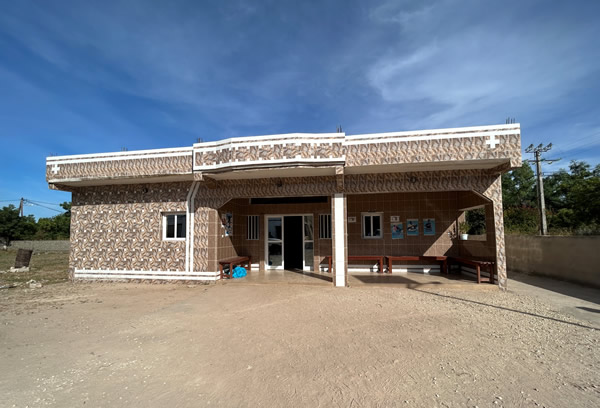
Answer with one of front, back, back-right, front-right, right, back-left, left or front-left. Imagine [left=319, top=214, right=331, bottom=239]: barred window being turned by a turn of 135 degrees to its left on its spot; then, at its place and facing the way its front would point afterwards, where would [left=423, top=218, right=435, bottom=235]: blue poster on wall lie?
front-right

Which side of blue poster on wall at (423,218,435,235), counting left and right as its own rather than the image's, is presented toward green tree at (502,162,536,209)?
back

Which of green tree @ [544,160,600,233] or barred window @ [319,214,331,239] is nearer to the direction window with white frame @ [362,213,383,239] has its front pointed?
the barred window

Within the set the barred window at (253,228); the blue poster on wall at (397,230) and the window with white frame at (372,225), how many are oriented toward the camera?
3

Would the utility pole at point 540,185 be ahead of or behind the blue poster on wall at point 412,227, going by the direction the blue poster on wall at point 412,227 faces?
behind

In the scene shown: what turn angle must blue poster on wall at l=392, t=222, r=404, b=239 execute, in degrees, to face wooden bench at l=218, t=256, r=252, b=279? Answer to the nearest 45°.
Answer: approximately 45° to its right

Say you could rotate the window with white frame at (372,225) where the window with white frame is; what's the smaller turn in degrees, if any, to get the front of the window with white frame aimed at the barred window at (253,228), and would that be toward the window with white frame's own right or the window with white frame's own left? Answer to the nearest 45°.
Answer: approximately 90° to the window with white frame's own right

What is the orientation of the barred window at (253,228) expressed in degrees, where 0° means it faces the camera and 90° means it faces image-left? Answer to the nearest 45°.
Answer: approximately 0°

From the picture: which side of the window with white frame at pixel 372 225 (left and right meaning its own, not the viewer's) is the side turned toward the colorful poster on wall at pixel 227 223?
right

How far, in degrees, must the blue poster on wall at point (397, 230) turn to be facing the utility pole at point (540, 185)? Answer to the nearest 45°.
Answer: approximately 135° to its left
